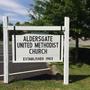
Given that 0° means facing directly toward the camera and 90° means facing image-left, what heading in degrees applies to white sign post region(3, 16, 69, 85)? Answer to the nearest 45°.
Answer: approximately 0°
